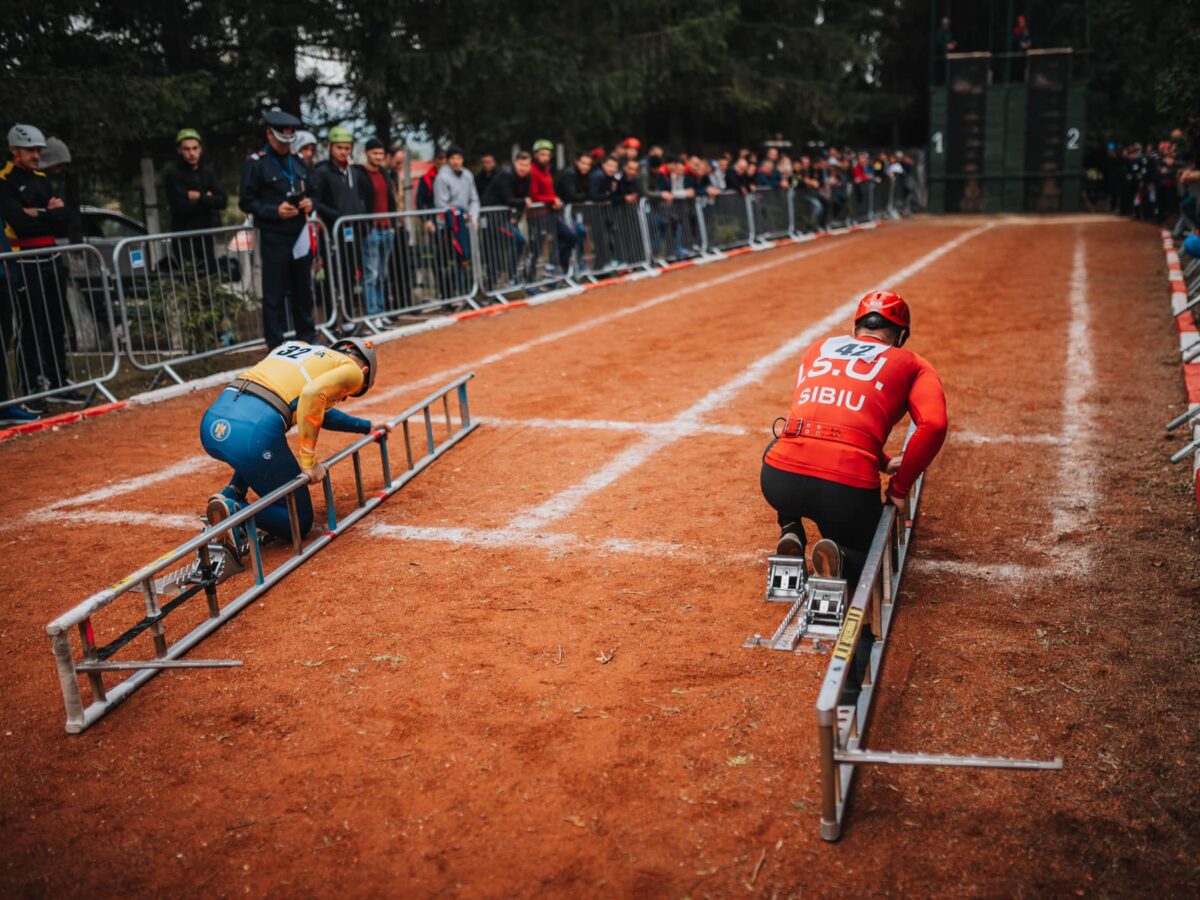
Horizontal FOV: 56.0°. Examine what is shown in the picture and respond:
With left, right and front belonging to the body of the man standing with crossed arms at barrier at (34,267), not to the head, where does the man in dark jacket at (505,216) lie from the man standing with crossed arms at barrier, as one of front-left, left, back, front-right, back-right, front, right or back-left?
left

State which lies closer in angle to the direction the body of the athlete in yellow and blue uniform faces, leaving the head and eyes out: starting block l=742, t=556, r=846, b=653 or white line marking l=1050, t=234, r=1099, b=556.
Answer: the white line marking

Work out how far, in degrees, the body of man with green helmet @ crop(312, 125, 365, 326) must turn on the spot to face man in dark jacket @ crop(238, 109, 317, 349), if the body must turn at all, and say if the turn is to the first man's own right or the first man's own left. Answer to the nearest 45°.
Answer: approximately 45° to the first man's own right

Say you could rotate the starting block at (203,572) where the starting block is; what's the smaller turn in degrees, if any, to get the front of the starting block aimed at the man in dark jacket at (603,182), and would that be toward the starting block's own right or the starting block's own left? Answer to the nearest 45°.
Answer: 0° — it already faces them

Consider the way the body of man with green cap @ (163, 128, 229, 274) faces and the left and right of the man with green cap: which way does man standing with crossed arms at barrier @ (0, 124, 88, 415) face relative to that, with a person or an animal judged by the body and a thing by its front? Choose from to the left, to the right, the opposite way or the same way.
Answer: the same way

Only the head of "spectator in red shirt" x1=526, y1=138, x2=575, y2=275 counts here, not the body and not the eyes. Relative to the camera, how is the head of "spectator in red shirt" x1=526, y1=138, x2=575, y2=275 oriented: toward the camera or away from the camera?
toward the camera

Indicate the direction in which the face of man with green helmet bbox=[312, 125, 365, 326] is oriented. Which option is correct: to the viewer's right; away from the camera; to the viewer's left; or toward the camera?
toward the camera

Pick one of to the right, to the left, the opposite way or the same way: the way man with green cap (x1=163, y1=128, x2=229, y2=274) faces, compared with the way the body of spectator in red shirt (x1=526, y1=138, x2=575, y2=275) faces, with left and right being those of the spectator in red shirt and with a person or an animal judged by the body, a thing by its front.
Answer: the same way

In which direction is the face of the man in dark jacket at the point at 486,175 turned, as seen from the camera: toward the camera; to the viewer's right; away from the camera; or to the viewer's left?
toward the camera

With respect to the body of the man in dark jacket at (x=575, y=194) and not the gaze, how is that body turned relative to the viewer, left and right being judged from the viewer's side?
facing the viewer and to the right of the viewer

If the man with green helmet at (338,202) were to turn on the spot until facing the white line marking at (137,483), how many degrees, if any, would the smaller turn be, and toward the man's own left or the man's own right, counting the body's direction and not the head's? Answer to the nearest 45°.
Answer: approximately 45° to the man's own right

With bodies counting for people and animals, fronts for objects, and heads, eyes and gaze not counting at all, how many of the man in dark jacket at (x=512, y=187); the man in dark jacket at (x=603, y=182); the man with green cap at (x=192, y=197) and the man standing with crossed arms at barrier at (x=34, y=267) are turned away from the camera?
0

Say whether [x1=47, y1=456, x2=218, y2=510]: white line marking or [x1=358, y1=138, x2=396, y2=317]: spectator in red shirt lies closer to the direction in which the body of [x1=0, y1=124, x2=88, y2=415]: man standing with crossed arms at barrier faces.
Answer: the white line marking

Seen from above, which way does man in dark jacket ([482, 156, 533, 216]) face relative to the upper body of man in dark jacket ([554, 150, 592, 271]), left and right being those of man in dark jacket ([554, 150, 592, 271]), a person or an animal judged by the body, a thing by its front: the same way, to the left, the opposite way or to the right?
the same way

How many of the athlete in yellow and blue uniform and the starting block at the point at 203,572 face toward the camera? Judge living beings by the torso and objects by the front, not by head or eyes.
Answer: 0

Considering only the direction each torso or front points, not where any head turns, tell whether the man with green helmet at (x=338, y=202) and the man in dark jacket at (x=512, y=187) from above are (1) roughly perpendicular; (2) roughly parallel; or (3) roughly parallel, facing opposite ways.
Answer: roughly parallel

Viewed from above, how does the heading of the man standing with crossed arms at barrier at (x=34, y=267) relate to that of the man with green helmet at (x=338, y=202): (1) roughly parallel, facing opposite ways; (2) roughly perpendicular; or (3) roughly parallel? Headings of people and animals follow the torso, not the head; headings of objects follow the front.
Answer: roughly parallel

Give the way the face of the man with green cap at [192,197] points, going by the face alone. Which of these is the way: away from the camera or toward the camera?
toward the camera

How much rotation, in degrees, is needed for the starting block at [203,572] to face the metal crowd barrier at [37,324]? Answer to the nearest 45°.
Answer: approximately 45° to its left

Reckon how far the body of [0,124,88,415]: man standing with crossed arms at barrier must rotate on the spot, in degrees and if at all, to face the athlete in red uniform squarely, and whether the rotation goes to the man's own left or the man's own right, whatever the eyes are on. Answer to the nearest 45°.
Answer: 0° — they already face them

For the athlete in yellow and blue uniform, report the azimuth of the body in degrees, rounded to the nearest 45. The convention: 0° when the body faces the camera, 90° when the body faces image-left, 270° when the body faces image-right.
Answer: approximately 225°
